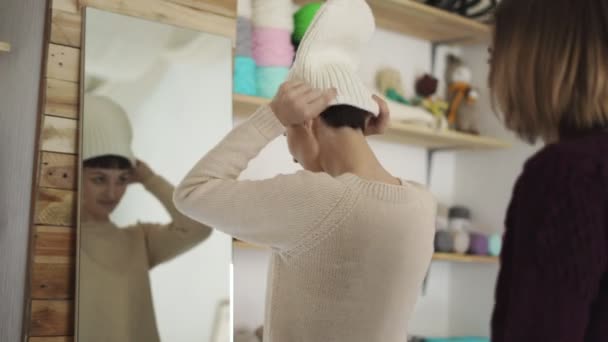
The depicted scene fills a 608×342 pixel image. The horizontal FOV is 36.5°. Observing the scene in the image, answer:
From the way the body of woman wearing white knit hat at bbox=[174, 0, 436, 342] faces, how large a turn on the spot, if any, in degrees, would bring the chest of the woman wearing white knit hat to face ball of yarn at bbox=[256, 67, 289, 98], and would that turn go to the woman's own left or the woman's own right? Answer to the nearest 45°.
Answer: approximately 45° to the woman's own right

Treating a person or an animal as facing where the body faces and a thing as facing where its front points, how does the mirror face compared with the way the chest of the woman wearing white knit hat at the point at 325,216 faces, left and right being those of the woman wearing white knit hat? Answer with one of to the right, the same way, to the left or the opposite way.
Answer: the opposite way

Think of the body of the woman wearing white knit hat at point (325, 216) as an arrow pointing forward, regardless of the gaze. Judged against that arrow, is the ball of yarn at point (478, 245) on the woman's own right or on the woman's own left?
on the woman's own right

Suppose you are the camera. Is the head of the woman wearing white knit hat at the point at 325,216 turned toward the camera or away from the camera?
away from the camera

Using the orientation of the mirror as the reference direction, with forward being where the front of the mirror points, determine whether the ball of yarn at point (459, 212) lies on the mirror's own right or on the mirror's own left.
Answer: on the mirror's own left

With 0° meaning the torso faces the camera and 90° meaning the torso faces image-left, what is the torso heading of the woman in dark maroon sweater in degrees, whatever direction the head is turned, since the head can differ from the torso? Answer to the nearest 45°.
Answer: approximately 135°

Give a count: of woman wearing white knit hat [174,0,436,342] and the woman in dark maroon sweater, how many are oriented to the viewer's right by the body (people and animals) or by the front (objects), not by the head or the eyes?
0

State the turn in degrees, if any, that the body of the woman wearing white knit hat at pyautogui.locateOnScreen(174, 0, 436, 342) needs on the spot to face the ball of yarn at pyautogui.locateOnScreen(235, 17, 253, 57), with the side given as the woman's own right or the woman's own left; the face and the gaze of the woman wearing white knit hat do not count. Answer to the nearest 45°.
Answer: approximately 45° to the woman's own right

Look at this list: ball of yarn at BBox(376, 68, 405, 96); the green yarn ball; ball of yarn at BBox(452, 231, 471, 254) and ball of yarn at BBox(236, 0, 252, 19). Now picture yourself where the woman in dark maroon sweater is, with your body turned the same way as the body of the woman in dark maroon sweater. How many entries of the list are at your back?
0

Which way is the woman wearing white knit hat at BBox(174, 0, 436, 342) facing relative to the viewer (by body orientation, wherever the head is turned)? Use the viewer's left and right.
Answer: facing away from the viewer and to the left of the viewer

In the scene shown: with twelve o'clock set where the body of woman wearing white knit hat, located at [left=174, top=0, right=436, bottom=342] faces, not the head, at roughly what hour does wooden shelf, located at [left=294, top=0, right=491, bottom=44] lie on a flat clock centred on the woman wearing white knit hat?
The wooden shelf is roughly at 2 o'clock from the woman wearing white knit hat.

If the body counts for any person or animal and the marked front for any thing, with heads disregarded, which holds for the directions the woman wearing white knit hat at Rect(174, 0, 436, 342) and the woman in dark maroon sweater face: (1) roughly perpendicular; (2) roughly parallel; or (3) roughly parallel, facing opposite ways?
roughly parallel
